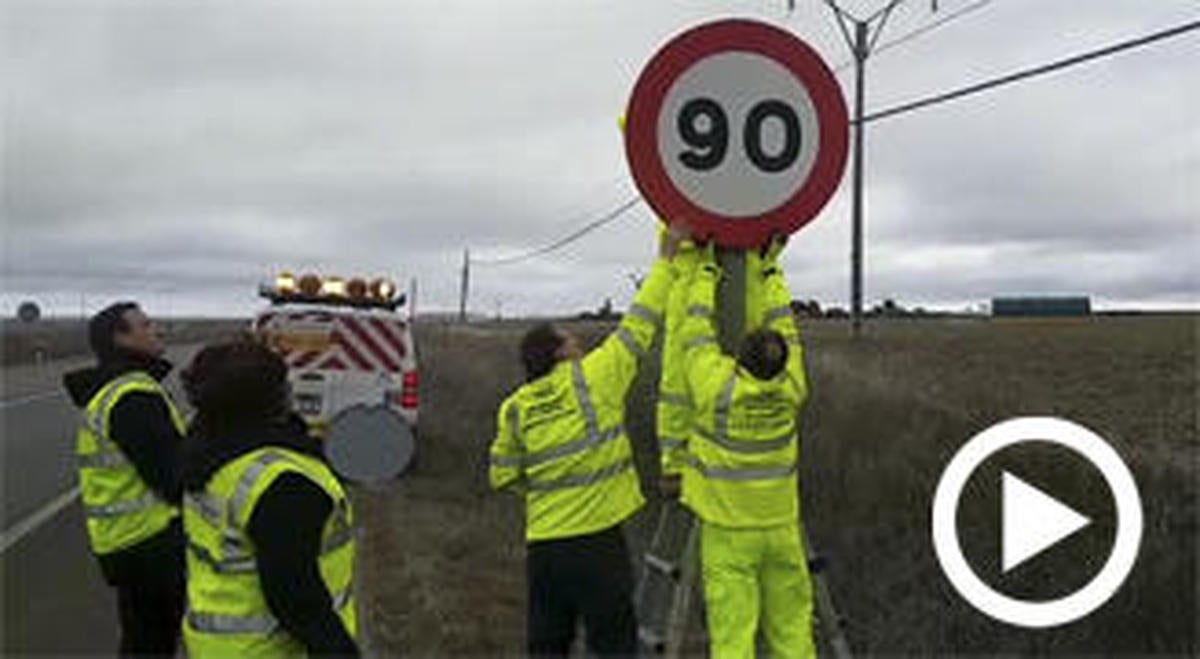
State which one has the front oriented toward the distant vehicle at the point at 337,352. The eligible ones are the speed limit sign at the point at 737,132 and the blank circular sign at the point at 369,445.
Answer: the blank circular sign

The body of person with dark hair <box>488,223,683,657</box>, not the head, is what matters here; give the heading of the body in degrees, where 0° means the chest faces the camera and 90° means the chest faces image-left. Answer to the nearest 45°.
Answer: approximately 225°

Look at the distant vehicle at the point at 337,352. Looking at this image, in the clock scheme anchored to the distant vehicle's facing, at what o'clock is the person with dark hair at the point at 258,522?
The person with dark hair is roughly at 6 o'clock from the distant vehicle.

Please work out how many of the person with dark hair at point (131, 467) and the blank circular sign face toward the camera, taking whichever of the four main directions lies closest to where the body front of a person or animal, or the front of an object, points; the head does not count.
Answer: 0

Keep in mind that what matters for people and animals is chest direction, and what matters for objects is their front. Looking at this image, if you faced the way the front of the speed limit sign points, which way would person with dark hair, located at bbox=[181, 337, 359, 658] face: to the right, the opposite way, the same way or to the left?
the opposite way

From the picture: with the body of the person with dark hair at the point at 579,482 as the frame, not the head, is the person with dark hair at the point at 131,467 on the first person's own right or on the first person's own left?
on the first person's own left

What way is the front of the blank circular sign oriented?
away from the camera

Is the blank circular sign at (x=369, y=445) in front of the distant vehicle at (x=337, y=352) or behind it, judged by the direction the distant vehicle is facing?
behind

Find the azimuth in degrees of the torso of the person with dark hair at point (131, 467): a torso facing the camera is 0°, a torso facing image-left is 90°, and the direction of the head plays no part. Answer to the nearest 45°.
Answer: approximately 270°

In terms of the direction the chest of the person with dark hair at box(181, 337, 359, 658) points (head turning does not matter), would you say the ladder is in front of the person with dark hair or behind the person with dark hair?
in front

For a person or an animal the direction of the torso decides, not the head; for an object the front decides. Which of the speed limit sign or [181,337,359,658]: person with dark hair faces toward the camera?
the speed limit sign

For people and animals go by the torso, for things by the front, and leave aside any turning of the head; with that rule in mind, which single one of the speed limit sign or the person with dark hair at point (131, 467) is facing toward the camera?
the speed limit sign

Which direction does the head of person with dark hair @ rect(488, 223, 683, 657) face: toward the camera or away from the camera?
away from the camera

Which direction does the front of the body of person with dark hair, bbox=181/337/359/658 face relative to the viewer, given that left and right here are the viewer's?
facing away from the viewer and to the right of the viewer

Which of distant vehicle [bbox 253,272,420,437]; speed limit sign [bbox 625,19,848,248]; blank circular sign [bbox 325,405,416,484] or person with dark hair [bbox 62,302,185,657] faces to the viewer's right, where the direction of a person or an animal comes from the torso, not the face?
the person with dark hair

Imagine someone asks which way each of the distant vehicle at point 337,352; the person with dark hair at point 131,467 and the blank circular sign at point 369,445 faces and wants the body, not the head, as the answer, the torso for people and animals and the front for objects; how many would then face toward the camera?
0

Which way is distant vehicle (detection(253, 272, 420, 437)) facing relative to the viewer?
away from the camera
